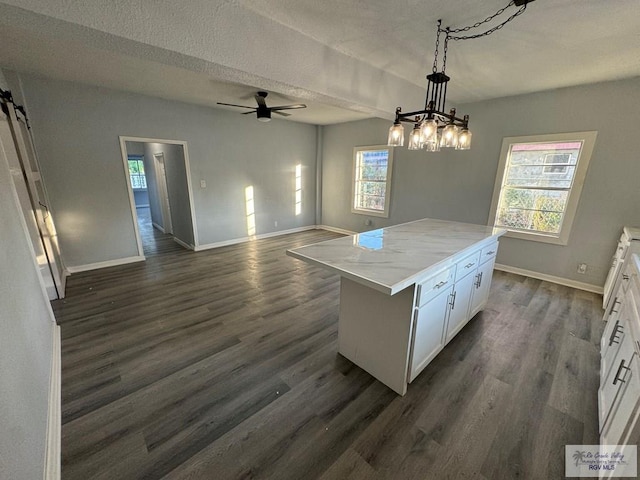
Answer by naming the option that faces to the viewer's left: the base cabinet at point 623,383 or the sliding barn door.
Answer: the base cabinet

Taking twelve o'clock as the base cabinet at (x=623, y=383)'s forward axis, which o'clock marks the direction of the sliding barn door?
The sliding barn door is roughly at 11 o'clock from the base cabinet.

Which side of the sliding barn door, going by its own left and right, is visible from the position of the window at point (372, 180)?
front

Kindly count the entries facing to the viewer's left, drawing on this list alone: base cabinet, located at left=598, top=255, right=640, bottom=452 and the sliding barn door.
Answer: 1

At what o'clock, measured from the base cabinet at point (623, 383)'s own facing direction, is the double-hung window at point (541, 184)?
The double-hung window is roughly at 2 o'clock from the base cabinet.

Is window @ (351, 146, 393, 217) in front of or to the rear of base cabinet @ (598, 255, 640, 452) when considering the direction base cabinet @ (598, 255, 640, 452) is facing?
in front

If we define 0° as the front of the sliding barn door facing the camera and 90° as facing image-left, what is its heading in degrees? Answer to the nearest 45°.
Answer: approximately 270°

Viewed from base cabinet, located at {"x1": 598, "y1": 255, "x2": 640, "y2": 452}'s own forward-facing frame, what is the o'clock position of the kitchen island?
The kitchen island is roughly at 11 o'clock from the base cabinet.

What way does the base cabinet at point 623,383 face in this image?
to the viewer's left

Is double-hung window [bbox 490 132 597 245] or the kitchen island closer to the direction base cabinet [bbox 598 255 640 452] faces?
the kitchen island
